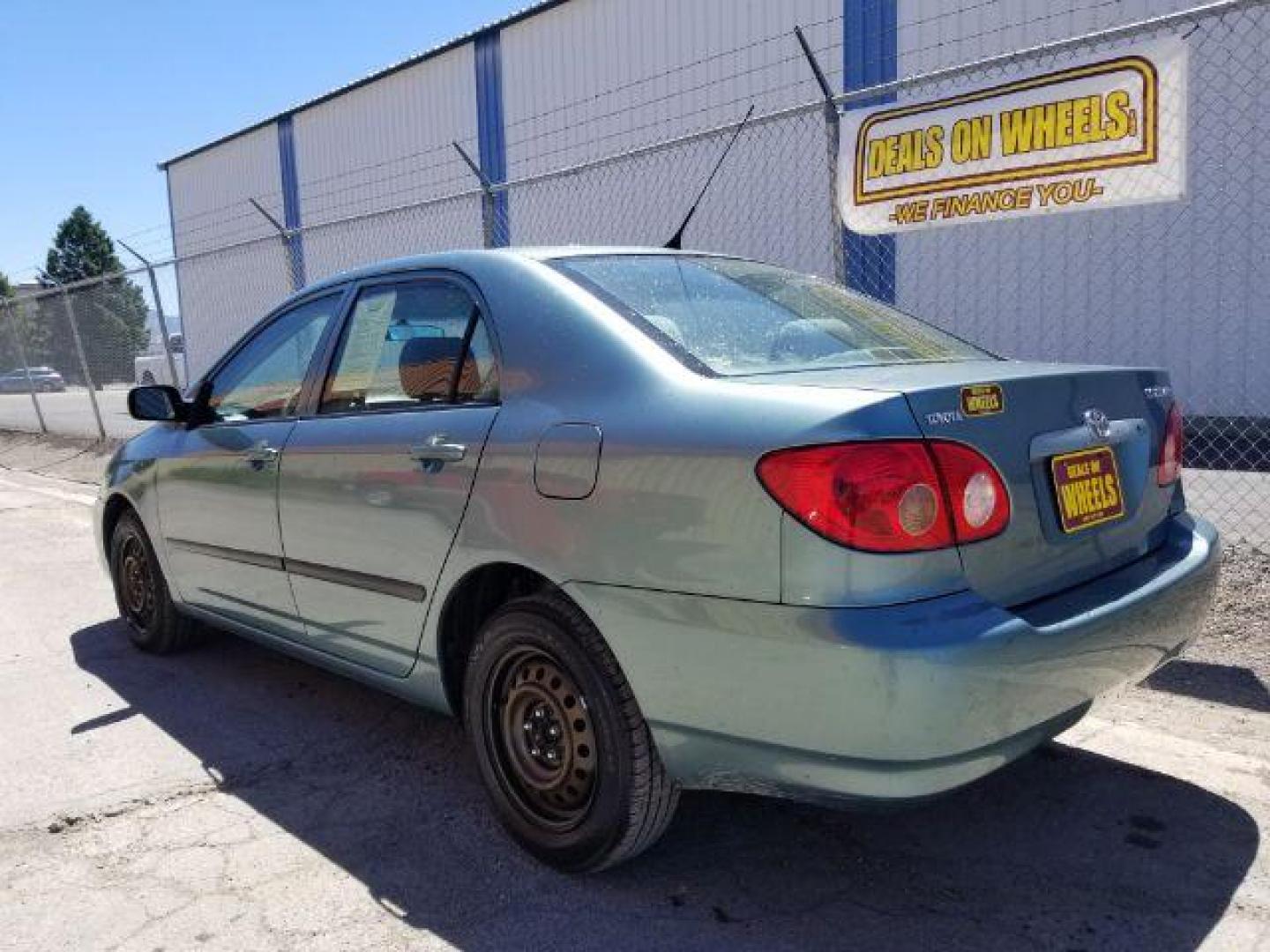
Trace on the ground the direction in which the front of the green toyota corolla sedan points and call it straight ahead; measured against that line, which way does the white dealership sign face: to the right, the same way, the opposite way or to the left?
to the left

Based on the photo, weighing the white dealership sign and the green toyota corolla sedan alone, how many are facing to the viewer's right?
0

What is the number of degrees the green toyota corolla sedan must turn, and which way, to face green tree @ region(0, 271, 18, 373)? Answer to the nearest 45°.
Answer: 0° — it already faces it

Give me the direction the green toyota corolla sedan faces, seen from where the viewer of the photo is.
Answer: facing away from the viewer and to the left of the viewer

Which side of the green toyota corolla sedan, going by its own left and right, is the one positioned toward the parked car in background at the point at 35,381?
front

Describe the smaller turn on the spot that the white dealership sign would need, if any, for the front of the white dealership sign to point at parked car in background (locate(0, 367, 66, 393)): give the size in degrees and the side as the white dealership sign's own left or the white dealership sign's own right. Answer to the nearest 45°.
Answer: approximately 90° to the white dealership sign's own right

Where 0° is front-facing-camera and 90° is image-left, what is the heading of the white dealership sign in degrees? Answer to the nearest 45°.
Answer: approximately 45°

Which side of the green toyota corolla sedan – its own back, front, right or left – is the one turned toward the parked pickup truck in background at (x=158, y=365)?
front

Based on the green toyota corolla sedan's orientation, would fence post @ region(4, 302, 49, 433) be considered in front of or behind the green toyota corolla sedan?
in front
